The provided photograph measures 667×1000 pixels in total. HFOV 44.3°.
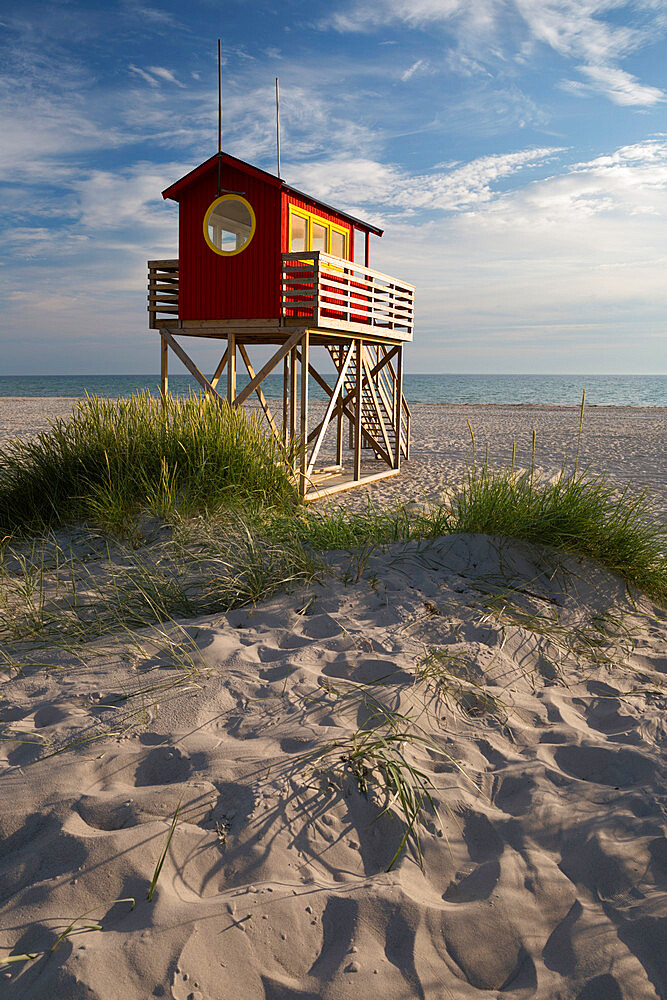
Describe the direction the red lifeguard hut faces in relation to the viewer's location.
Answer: facing away from the viewer and to the right of the viewer
